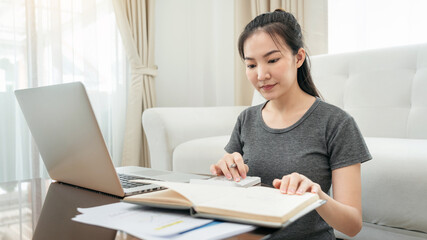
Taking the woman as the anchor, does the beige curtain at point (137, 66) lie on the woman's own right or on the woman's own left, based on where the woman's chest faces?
on the woman's own right

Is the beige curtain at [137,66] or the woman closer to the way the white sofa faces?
the woman

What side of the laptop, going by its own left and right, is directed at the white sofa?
front

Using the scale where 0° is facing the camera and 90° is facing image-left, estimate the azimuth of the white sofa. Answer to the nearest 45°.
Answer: approximately 45°

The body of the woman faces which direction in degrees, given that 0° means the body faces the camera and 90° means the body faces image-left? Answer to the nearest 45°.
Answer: approximately 45°

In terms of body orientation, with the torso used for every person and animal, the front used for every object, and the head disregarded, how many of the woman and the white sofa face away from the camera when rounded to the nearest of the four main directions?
0
